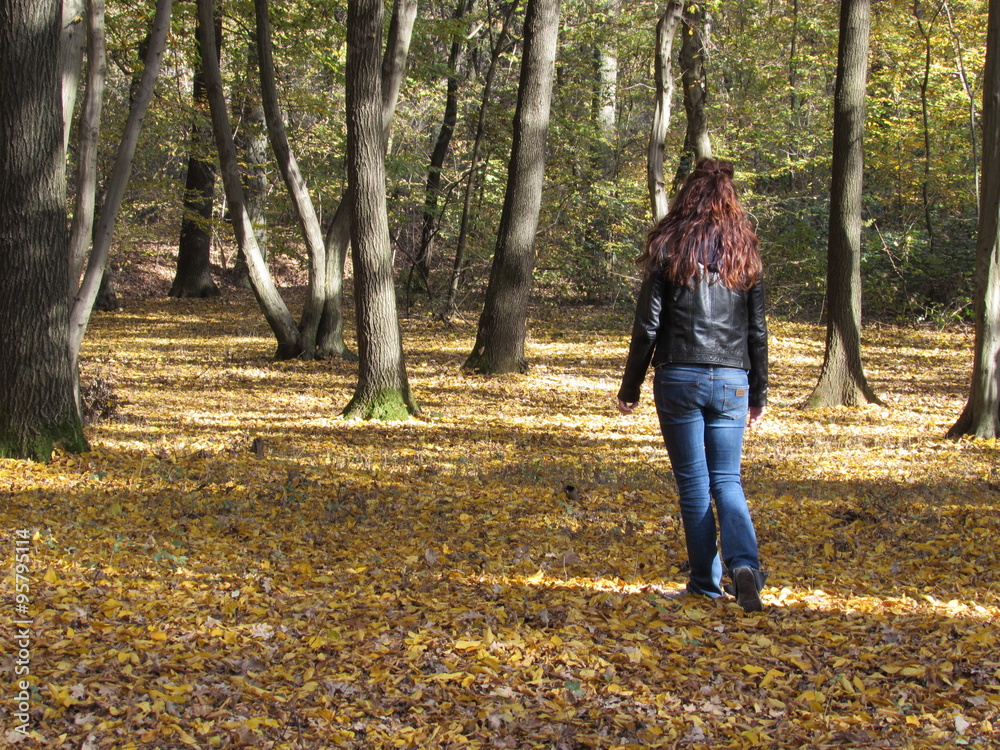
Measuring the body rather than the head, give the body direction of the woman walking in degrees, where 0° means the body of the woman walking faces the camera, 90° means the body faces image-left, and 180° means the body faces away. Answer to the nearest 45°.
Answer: approximately 180°

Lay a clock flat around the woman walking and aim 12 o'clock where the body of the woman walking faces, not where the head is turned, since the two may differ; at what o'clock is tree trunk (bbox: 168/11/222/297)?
The tree trunk is roughly at 11 o'clock from the woman walking.

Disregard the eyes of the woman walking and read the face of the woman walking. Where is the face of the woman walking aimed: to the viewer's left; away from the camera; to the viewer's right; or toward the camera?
away from the camera

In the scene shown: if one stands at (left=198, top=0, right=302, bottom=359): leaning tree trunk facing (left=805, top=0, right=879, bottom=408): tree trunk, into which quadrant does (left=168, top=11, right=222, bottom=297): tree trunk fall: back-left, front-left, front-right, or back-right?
back-left

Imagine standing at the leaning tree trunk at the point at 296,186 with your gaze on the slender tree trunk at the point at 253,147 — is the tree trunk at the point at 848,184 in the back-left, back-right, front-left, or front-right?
back-right

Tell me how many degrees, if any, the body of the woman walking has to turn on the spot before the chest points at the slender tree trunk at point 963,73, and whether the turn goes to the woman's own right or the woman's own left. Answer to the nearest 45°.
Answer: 0° — they already face it

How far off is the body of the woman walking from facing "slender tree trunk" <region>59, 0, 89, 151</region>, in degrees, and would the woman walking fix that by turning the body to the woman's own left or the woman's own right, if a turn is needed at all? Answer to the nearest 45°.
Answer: approximately 45° to the woman's own left

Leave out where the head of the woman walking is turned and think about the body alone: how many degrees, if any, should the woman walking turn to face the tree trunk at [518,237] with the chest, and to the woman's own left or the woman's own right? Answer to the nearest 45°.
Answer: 0° — they already face it

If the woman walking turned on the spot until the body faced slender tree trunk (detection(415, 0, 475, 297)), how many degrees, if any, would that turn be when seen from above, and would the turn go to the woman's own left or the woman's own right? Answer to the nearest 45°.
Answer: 0° — they already face it
